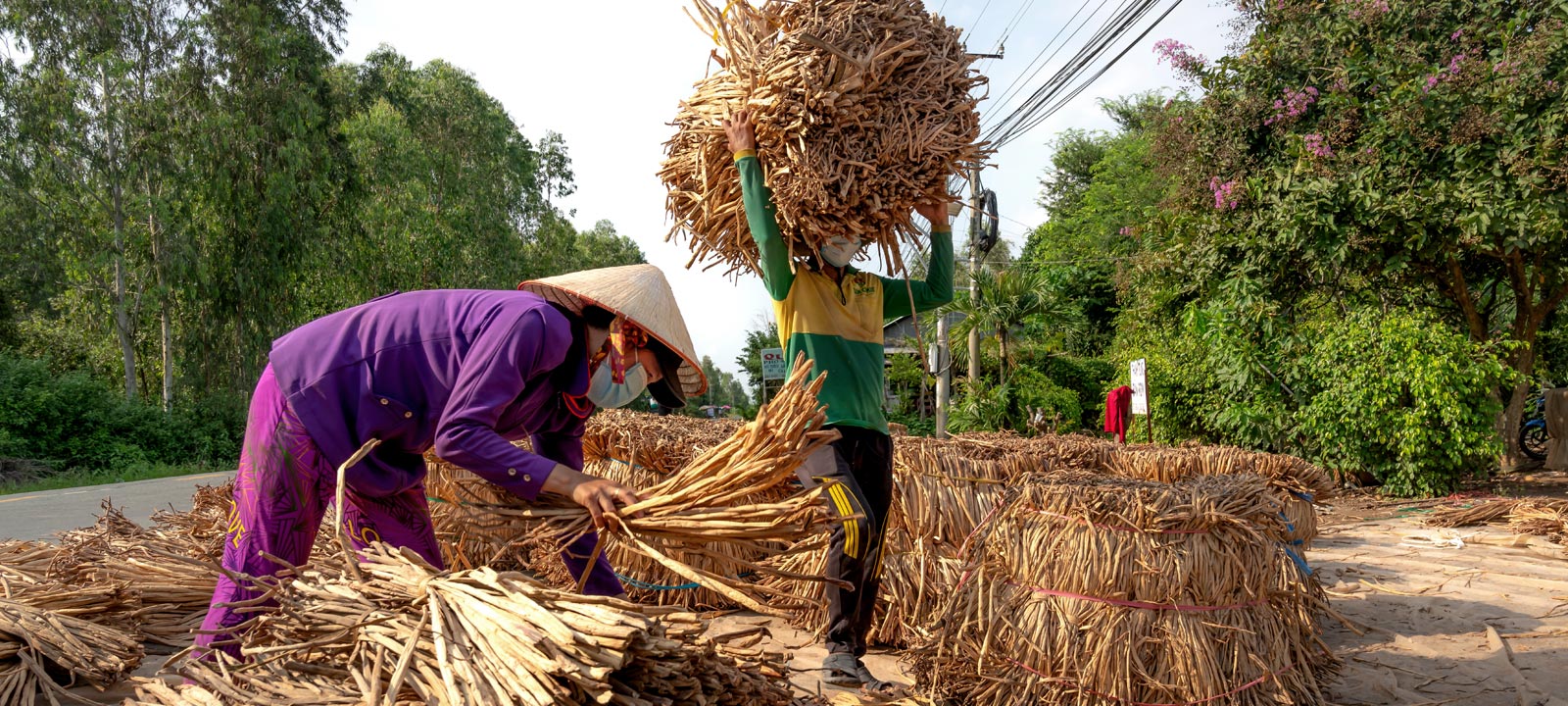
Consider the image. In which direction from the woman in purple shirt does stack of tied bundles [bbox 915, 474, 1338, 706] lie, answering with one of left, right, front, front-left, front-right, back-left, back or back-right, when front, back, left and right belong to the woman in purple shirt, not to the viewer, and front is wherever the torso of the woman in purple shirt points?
front

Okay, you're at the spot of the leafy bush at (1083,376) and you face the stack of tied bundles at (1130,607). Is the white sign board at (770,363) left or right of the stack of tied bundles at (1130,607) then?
right

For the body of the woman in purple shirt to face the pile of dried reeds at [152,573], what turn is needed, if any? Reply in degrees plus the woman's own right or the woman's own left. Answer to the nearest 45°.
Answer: approximately 135° to the woman's own left

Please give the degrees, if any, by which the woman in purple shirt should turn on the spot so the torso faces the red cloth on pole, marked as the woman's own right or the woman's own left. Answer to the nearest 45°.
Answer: approximately 45° to the woman's own left

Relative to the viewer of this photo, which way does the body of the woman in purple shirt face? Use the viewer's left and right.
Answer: facing to the right of the viewer

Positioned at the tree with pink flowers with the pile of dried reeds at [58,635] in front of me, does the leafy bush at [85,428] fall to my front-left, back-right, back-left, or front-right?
front-right

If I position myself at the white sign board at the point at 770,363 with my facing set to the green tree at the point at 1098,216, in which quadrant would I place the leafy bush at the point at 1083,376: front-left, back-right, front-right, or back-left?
front-right

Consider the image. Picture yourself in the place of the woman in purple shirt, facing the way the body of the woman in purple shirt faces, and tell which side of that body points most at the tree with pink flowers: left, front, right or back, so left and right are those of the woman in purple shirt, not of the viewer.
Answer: front

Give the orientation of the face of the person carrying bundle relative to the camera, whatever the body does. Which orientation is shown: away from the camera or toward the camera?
toward the camera

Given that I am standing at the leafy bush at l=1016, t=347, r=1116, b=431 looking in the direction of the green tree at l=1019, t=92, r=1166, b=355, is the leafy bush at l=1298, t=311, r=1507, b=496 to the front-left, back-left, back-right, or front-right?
back-right

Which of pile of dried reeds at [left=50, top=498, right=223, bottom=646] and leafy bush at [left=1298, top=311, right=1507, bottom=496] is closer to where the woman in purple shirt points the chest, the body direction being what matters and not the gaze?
the leafy bush

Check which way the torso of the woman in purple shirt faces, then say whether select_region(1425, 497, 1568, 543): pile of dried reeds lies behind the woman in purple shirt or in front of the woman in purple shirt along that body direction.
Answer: in front

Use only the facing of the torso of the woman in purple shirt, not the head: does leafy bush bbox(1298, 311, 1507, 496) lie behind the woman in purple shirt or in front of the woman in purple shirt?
in front

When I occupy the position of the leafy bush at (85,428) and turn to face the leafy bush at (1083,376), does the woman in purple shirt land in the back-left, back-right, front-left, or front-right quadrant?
front-right
